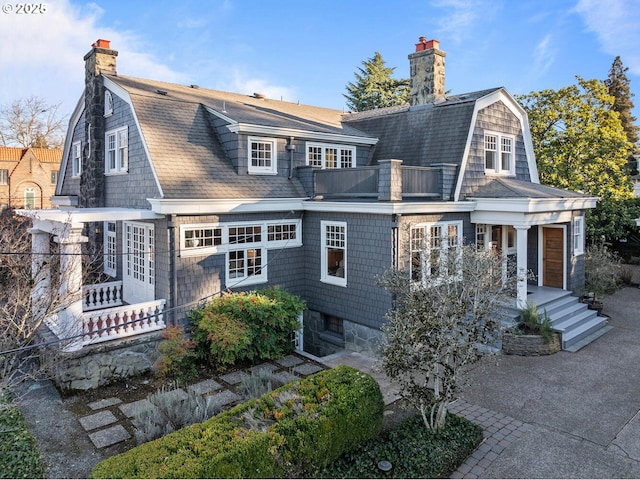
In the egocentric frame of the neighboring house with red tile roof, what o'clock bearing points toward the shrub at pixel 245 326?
The shrub is roughly at 12 o'clock from the neighboring house with red tile roof.

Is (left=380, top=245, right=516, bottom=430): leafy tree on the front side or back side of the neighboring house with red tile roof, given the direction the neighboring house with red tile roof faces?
on the front side

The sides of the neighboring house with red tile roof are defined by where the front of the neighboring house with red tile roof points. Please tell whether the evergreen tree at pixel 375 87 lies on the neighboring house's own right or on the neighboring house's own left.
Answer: on the neighboring house's own left

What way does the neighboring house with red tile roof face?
toward the camera

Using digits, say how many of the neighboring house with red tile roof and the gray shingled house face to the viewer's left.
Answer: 0

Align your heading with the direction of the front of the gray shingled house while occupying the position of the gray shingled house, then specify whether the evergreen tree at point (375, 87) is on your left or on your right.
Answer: on your left

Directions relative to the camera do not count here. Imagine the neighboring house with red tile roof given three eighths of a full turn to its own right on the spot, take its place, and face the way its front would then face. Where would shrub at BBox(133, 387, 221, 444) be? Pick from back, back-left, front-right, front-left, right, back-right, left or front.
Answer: back-left

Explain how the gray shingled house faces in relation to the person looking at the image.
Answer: facing the viewer and to the right of the viewer

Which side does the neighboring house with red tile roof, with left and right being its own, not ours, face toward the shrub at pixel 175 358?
front

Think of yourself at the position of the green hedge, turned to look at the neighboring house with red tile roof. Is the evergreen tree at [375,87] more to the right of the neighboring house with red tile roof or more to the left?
right

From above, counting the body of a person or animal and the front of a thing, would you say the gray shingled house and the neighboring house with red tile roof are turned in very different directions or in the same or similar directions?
same or similar directions

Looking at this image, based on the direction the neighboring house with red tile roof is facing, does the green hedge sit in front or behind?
in front
